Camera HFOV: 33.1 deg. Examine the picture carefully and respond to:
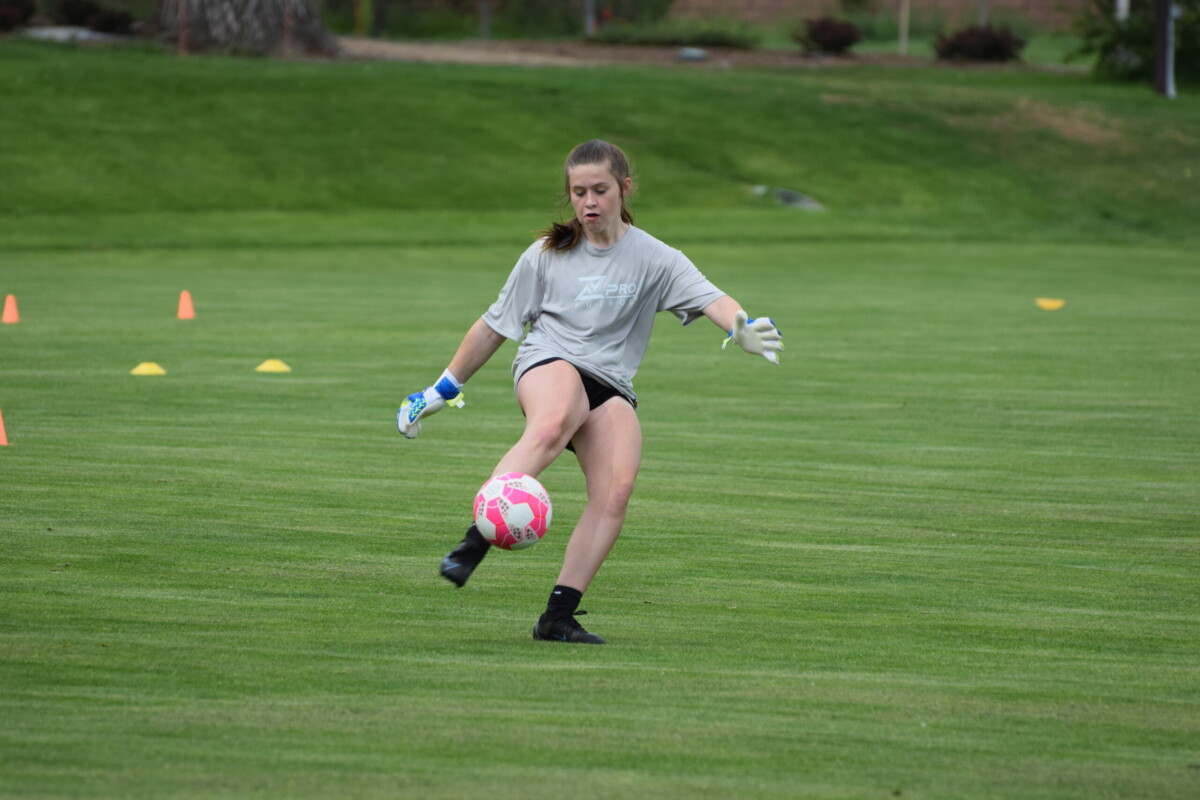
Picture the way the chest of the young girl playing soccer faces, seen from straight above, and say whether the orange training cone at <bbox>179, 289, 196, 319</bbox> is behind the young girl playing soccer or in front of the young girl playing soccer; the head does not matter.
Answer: behind

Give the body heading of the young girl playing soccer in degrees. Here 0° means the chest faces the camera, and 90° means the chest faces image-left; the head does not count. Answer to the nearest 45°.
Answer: approximately 0°

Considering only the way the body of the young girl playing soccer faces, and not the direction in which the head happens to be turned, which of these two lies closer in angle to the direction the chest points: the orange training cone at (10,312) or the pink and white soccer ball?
the pink and white soccer ball

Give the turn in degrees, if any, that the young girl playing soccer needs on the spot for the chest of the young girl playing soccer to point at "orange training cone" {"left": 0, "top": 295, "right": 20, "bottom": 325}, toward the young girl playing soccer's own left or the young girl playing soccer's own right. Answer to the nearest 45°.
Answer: approximately 135° to the young girl playing soccer's own right

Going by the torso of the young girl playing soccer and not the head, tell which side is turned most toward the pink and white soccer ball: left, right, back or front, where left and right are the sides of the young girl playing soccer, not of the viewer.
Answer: front

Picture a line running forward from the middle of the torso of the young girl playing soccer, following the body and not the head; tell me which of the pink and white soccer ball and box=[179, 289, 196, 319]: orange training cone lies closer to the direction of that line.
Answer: the pink and white soccer ball
